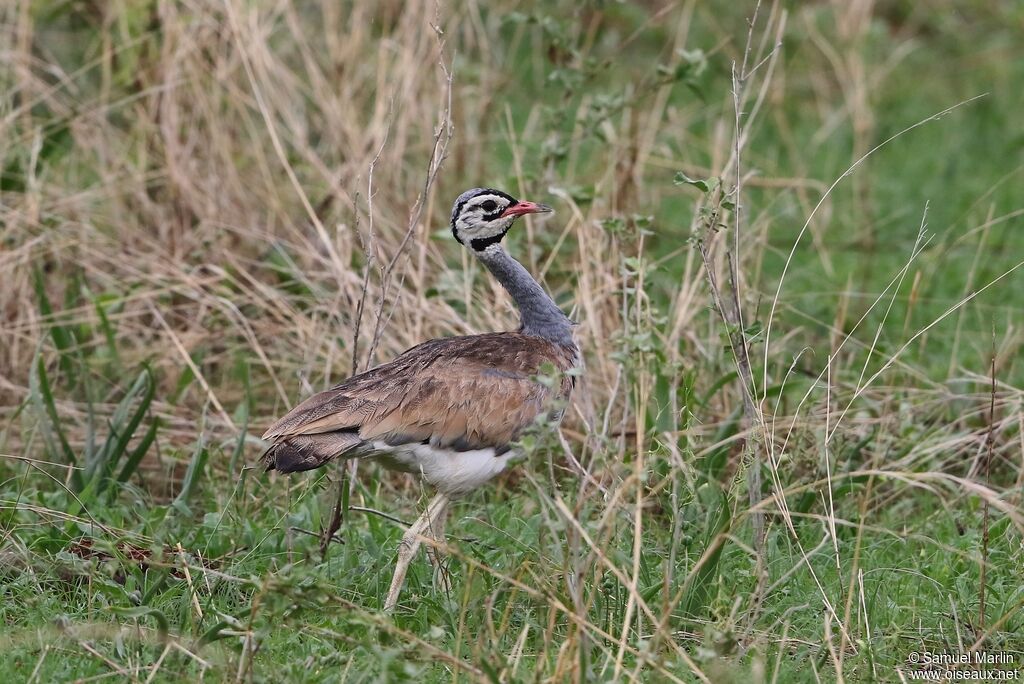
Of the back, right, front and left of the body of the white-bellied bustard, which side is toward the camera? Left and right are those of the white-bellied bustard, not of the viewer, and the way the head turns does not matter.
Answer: right
